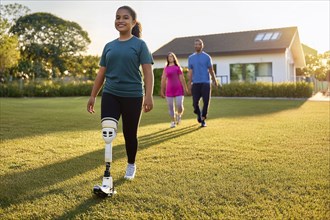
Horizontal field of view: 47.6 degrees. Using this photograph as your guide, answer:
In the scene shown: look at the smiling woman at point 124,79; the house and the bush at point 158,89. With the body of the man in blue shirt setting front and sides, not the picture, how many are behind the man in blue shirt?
2

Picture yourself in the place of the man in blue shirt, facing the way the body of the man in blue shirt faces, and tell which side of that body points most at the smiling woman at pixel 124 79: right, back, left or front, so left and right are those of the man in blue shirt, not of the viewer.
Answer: front

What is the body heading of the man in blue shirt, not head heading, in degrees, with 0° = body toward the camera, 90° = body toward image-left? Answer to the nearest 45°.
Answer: approximately 0°

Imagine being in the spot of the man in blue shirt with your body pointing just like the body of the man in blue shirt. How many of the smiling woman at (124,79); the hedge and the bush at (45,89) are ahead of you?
1

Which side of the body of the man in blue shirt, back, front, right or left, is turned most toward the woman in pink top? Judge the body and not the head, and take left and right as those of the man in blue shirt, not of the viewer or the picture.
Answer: right

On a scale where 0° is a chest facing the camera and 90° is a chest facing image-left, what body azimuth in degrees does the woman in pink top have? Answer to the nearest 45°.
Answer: approximately 0°

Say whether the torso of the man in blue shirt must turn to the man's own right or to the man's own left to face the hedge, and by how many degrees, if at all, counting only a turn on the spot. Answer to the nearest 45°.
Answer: approximately 180°

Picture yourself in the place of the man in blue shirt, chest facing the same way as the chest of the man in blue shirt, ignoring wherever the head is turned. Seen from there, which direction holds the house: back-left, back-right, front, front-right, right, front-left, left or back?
back

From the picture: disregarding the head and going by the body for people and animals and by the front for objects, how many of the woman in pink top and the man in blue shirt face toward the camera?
2

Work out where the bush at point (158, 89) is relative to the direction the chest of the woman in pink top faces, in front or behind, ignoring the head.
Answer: behind

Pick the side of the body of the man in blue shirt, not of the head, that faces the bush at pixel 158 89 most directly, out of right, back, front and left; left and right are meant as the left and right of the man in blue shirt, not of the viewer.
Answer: back
